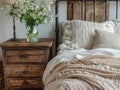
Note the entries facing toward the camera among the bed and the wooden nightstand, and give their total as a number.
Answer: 2

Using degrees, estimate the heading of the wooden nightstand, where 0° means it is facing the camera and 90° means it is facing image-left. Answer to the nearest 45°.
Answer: approximately 0°

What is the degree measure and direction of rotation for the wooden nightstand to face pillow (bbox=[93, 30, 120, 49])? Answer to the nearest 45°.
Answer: approximately 90° to its left

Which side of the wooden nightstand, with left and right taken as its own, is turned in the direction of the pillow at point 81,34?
left

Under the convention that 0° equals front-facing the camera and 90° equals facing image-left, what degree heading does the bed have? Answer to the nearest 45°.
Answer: approximately 0°

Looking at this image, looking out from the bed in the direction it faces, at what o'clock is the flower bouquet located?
The flower bouquet is roughly at 4 o'clock from the bed.
